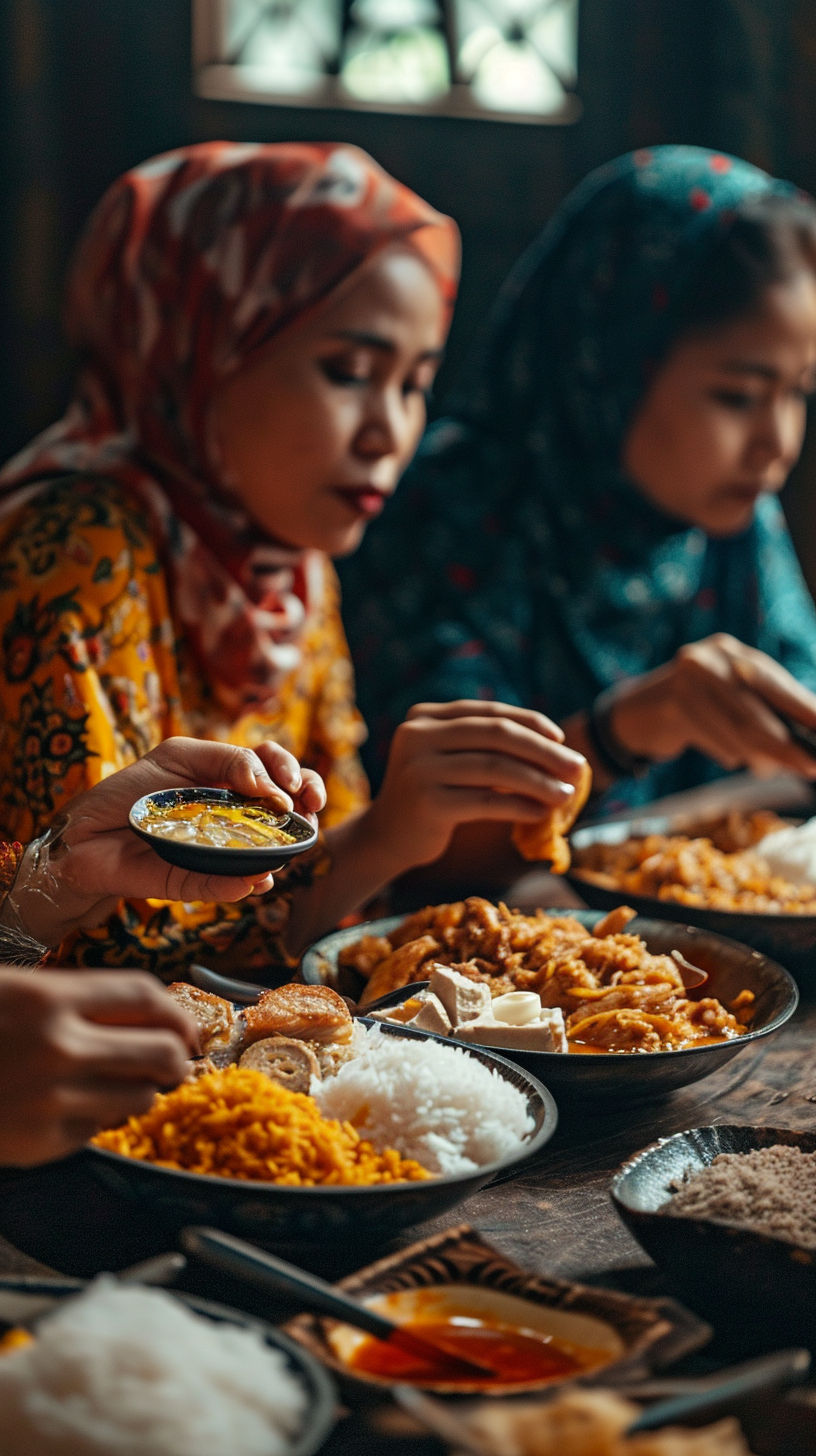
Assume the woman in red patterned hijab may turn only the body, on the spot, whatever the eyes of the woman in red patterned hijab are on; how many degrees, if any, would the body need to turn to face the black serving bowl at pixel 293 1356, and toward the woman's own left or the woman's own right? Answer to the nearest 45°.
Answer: approximately 45° to the woman's own right

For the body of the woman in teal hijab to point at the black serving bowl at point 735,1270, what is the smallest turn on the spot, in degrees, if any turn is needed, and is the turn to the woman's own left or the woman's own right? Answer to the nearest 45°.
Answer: approximately 45° to the woman's own right

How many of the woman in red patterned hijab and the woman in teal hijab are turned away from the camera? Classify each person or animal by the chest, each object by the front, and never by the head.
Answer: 0

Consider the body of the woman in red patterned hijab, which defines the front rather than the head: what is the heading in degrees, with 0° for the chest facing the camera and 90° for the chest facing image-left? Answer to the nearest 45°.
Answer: approximately 315°

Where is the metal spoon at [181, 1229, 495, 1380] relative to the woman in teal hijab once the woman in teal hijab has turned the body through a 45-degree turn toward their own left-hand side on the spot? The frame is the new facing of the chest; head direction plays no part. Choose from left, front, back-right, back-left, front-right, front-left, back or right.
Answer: right

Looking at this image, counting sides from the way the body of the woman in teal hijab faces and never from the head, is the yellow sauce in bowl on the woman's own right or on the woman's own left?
on the woman's own right

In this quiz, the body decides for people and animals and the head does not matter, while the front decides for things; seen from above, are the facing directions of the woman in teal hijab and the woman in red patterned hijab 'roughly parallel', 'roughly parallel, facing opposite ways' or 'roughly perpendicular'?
roughly parallel

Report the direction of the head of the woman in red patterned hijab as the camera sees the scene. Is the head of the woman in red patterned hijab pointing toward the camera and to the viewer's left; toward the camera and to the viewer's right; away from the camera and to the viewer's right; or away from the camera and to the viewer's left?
toward the camera and to the viewer's right

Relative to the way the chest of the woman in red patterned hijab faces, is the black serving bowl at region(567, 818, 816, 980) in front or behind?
in front

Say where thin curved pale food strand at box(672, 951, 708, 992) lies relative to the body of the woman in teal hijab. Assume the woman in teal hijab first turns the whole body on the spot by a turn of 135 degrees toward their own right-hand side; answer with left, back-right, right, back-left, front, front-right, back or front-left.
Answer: left
